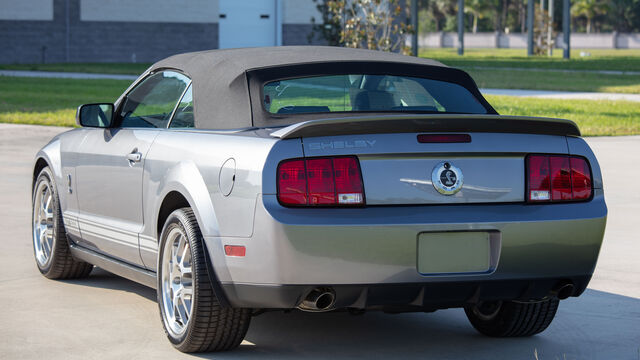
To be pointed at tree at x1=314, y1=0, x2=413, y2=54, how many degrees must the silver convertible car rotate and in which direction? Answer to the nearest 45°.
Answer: approximately 45° to its right

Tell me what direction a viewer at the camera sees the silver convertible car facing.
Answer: facing away from the viewer and to the left of the viewer
